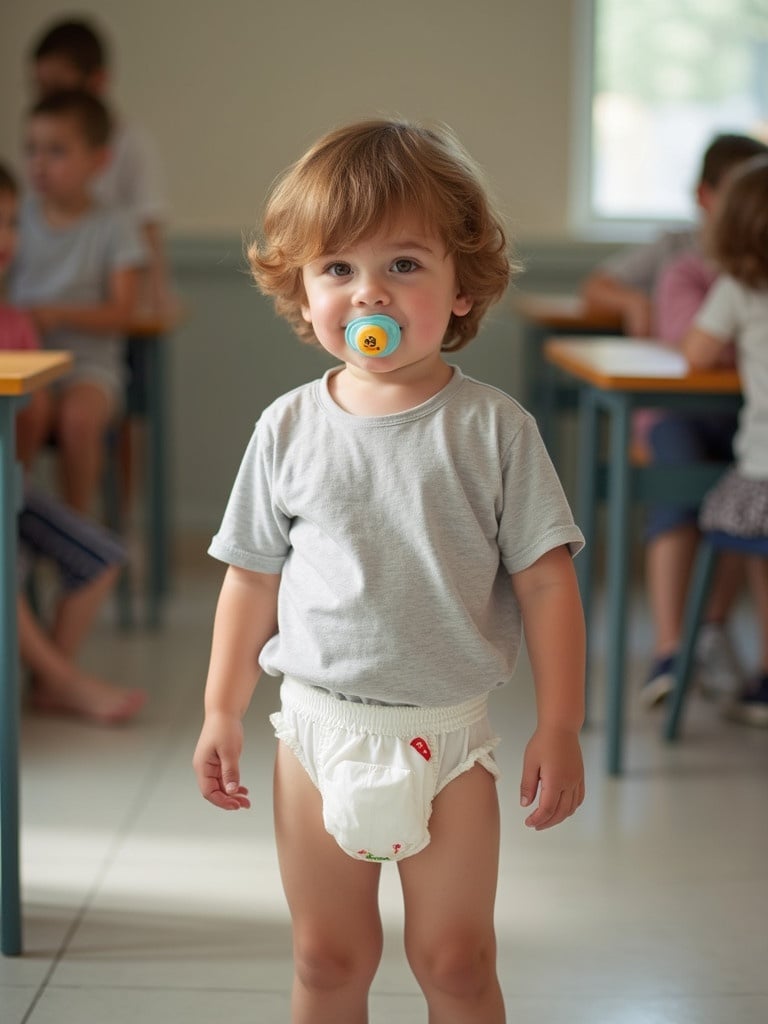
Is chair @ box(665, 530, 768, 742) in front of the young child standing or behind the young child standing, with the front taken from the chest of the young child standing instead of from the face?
behind

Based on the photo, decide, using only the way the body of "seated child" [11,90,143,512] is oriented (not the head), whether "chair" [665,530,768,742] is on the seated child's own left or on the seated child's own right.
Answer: on the seated child's own left

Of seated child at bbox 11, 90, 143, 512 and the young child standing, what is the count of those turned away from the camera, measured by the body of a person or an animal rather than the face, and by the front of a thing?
0

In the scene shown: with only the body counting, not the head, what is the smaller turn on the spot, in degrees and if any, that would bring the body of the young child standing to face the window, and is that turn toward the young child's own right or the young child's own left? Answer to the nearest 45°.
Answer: approximately 180°

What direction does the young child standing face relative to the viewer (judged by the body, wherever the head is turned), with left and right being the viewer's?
facing the viewer

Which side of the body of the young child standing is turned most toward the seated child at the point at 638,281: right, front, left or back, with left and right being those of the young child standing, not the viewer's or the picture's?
back

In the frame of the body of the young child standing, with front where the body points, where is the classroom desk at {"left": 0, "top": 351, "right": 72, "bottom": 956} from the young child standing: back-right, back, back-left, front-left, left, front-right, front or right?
back-right

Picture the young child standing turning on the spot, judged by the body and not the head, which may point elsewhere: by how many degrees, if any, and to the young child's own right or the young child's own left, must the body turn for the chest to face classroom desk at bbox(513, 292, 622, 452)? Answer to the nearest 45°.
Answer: approximately 180°

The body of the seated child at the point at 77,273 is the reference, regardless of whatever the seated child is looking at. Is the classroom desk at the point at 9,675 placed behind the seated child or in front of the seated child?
in front
